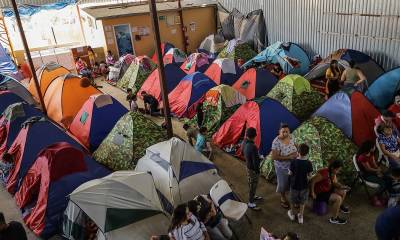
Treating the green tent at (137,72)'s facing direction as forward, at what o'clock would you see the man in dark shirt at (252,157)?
The man in dark shirt is roughly at 10 o'clock from the green tent.

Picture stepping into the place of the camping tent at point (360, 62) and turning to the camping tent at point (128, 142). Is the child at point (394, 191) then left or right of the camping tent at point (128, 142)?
left
